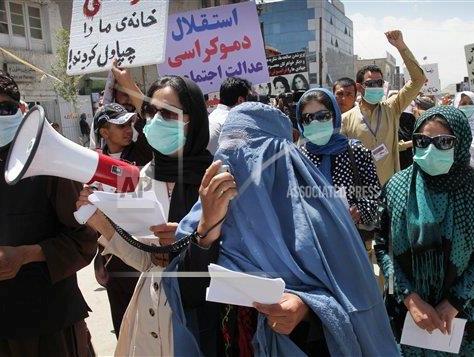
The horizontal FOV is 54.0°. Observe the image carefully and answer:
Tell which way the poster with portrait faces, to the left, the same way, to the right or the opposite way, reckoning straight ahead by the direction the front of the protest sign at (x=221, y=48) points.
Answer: the same way

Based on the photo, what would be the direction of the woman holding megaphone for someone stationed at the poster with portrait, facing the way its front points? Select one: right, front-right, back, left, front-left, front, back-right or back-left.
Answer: front

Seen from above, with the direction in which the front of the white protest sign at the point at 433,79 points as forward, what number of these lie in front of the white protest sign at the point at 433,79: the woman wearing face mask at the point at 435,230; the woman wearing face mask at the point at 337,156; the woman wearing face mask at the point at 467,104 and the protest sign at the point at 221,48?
4

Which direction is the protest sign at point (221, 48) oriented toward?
toward the camera

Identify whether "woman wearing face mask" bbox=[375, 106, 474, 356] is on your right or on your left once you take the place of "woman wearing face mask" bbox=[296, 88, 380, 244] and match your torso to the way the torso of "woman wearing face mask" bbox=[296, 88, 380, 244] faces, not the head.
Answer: on your left

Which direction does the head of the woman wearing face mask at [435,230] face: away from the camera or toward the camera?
toward the camera

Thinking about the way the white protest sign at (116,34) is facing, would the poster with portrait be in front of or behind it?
behind

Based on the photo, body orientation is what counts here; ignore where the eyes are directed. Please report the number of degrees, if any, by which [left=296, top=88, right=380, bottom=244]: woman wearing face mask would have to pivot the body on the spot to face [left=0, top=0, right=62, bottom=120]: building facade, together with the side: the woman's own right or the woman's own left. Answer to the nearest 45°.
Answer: approximately 90° to the woman's own right

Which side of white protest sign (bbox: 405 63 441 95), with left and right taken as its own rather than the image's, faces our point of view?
front

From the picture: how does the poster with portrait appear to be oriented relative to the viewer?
toward the camera

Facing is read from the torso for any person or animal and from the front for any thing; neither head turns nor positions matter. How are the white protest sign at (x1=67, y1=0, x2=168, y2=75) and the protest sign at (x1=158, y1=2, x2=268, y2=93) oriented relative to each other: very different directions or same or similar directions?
same or similar directions

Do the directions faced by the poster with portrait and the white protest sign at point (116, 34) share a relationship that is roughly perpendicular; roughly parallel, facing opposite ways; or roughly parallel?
roughly parallel

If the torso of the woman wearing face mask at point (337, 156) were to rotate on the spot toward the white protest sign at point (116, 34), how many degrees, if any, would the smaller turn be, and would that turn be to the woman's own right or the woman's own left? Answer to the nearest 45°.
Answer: approximately 45° to the woman's own right

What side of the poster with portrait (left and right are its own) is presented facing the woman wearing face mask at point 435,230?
front

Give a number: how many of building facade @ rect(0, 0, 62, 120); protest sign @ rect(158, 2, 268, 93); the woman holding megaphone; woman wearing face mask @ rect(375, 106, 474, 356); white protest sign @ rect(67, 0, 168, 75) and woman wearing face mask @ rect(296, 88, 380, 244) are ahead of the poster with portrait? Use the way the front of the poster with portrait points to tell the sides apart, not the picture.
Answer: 5

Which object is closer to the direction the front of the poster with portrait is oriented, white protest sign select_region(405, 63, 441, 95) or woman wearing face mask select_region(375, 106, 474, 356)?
the woman wearing face mask
